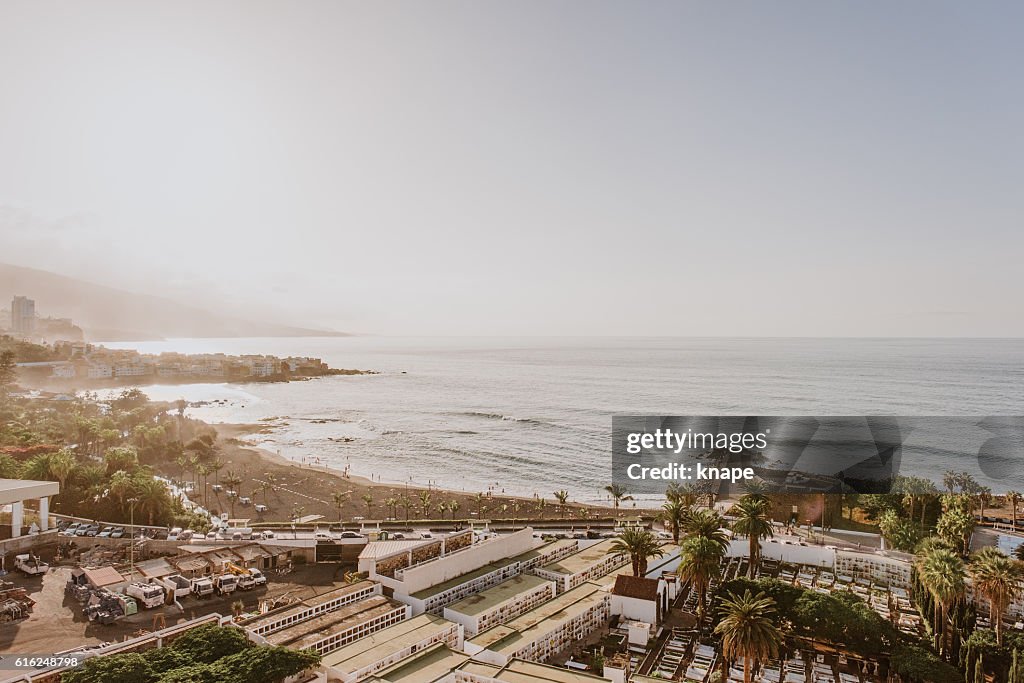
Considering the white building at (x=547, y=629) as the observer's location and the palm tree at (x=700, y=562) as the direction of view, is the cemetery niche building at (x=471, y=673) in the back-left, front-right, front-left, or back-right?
back-right
